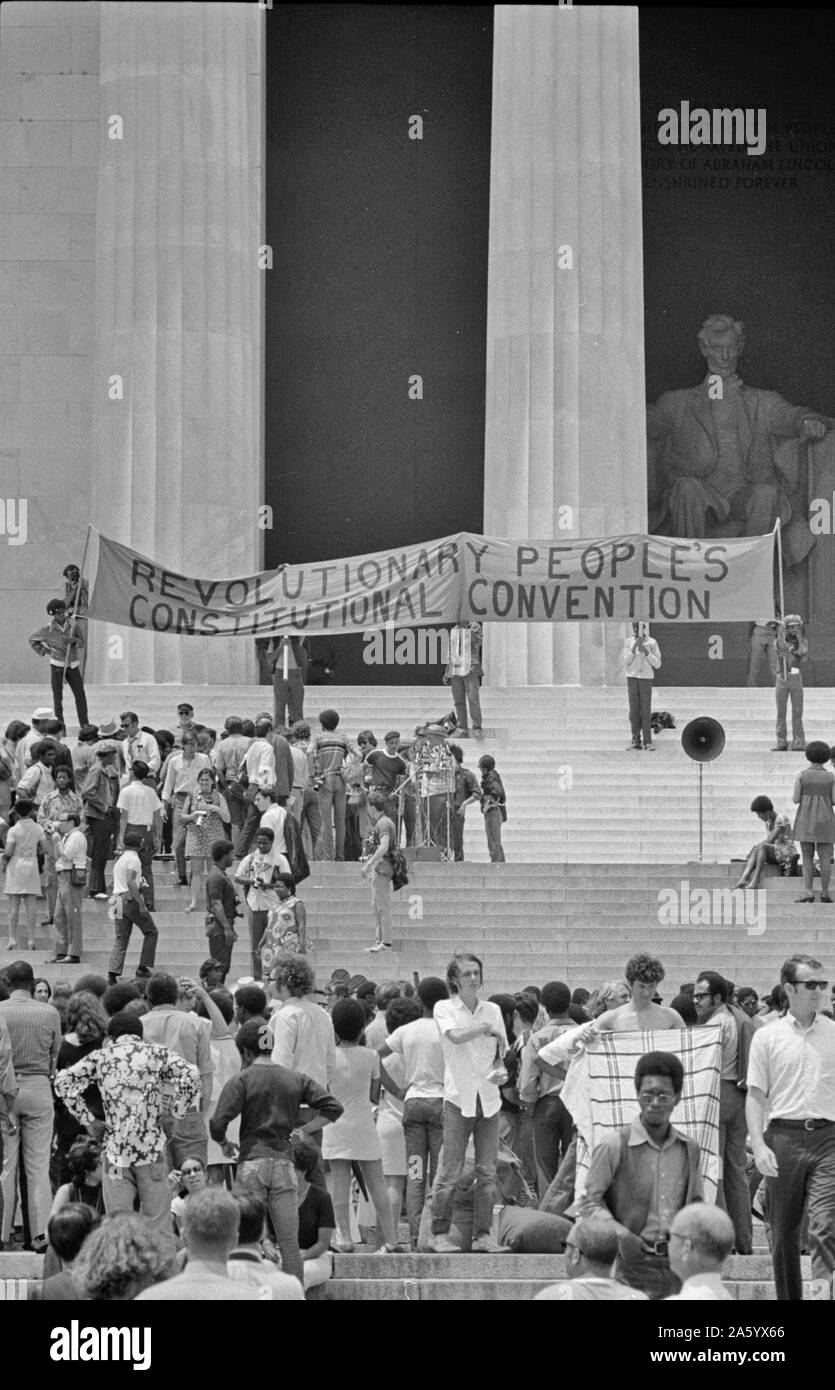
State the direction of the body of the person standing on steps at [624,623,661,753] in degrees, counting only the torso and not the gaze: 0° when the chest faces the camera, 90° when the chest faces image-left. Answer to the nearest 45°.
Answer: approximately 0°

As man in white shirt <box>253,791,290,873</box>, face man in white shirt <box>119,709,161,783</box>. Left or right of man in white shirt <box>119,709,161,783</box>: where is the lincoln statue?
right

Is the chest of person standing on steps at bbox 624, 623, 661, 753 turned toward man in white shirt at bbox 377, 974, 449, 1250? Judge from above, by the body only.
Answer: yes

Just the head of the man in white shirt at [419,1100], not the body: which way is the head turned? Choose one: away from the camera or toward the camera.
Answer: away from the camera

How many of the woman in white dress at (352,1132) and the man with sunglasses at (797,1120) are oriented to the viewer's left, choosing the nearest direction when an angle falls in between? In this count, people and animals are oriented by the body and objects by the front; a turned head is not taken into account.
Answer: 0

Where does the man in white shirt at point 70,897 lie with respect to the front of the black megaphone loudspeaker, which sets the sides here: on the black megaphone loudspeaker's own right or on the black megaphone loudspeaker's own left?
on the black megaphone loudspeaker's own right

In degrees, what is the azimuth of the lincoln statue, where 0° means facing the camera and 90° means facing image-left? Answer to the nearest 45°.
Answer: approximately 0°

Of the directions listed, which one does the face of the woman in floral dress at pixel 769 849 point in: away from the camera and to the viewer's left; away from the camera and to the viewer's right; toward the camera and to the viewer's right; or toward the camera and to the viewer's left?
toward the camera and to the viewer's left

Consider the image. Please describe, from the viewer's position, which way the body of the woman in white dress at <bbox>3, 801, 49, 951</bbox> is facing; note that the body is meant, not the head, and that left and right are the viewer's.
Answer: facing away from the viewer

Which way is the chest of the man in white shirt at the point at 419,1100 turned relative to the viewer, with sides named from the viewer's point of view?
facing away from the viewer

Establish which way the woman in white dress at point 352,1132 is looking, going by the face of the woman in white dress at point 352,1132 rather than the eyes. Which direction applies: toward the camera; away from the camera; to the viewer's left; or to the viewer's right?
away from the camera

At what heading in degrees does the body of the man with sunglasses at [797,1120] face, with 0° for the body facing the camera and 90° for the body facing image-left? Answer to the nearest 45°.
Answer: approximately 315°
